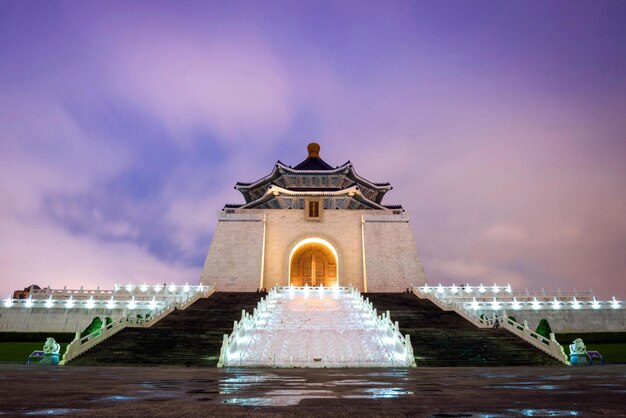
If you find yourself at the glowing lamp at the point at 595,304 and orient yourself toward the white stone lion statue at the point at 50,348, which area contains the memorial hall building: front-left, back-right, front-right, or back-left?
front-right

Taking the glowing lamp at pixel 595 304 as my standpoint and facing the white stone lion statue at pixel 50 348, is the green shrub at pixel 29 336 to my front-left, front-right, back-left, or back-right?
front-right

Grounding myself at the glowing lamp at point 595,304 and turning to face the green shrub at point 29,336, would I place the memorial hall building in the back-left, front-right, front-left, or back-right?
front-right

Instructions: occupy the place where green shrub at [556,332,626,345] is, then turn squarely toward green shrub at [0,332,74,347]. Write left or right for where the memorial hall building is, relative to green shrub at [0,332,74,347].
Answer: right

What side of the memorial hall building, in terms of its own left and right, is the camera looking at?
front

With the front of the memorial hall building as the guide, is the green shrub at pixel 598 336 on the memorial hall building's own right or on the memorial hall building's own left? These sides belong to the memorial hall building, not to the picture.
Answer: on the memorial hall building's own left

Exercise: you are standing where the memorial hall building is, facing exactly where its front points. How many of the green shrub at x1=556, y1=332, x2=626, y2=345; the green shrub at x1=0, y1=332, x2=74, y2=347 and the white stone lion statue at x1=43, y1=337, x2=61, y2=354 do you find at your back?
0

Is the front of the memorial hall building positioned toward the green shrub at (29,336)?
no

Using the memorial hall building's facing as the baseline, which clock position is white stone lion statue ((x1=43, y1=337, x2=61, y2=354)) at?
The white stone lion statue is roughly at 1 o'clock from the memorial hall building.

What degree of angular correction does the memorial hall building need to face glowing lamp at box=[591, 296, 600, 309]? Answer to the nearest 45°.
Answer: approximately 45° to its left

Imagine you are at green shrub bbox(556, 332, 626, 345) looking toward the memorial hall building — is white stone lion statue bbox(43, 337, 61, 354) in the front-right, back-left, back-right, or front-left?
front-left
